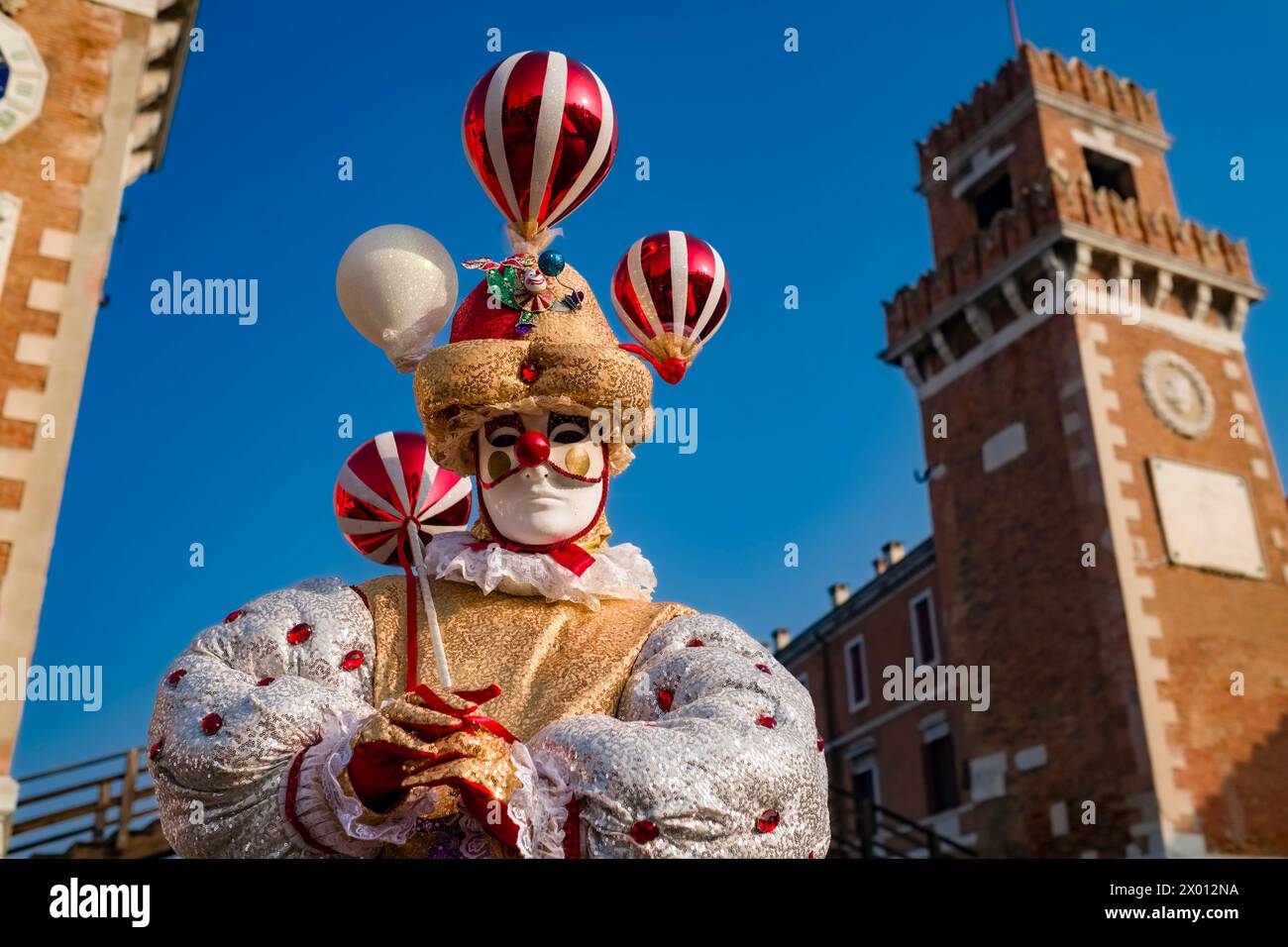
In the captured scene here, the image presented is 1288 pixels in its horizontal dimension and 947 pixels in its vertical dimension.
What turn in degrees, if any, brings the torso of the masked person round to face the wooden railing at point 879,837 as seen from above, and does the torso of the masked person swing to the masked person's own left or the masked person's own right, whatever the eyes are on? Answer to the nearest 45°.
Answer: approximately 180°

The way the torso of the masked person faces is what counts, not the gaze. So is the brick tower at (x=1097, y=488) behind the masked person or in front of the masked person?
behind

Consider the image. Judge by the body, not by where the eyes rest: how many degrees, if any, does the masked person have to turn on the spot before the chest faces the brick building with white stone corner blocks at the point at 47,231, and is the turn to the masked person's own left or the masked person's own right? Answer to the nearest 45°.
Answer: approximately 135° to the masked person's own right

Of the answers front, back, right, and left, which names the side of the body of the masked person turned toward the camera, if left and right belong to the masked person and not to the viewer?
front

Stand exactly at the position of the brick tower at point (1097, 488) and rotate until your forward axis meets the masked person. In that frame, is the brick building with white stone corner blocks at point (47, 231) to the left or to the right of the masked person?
right

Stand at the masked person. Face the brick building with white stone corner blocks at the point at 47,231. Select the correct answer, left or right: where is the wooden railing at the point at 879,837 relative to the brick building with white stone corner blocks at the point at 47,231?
right

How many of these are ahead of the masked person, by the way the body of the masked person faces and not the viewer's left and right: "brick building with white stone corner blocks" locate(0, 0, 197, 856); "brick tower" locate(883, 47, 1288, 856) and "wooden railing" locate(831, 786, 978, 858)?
0

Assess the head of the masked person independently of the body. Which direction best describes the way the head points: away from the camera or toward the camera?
toward the camera
